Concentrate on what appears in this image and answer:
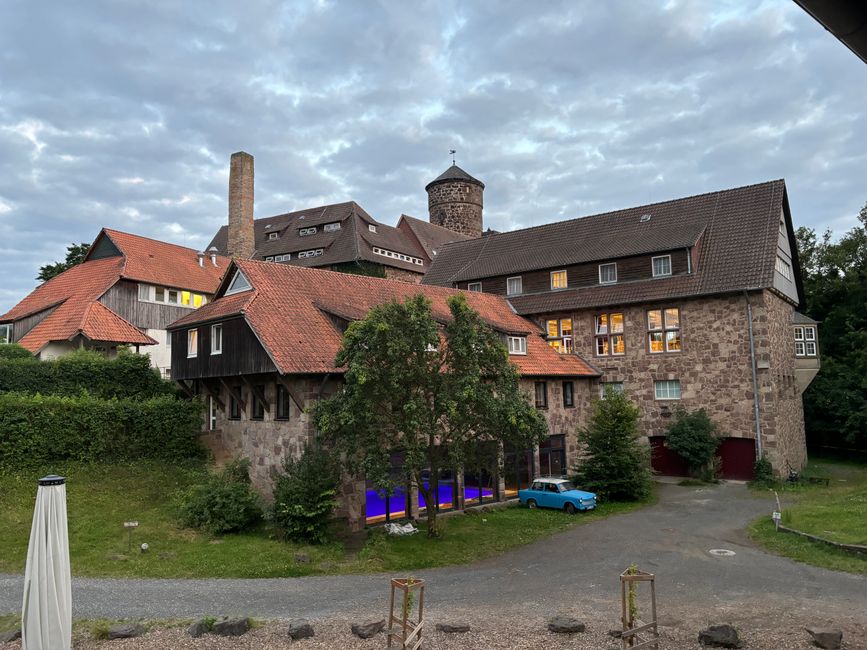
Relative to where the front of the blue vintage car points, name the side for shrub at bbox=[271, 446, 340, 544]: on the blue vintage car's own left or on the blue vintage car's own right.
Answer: on the blue vintage car's own right

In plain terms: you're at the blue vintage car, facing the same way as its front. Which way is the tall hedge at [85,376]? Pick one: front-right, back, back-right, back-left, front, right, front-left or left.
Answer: back-right

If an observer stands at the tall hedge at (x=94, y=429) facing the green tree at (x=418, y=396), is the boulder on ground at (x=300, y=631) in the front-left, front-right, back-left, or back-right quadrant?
front-right

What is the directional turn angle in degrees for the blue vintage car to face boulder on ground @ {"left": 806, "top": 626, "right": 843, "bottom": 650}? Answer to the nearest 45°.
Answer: approximately 45° to its right

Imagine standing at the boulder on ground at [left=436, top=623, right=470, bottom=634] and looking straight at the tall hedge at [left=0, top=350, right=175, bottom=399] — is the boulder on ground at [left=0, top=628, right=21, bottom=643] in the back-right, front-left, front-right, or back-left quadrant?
front-left

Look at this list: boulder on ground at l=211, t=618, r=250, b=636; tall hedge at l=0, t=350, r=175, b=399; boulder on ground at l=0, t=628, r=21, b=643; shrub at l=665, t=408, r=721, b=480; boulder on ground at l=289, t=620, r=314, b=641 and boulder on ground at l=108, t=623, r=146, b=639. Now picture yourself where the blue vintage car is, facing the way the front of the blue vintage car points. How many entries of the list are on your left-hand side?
1

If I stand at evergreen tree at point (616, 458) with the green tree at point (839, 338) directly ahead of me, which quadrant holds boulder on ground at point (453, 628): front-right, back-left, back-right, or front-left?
back-right

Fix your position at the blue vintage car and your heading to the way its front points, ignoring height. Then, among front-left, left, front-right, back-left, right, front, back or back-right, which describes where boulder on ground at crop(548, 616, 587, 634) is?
front-right

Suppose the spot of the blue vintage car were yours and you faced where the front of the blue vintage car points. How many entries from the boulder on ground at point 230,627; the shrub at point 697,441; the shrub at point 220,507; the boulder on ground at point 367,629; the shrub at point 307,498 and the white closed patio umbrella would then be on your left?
1

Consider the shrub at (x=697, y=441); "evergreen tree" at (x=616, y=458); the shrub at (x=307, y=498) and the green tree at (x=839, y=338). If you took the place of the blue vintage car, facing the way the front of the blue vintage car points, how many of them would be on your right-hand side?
1

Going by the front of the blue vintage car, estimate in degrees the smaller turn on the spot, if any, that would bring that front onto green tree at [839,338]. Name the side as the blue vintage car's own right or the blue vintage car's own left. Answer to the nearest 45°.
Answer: approximately 90° to the blue vintage car's own left

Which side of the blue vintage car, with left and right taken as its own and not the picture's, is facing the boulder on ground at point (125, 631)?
right

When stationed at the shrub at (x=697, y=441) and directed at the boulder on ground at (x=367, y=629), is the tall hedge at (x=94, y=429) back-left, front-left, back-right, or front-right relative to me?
front-right

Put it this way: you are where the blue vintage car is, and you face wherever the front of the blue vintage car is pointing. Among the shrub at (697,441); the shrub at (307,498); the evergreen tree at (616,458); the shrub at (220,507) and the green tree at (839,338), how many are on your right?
2

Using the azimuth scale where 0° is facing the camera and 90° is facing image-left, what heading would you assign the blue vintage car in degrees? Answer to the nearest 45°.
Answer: approximately 315°

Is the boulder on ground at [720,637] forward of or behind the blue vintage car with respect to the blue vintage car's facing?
forward
